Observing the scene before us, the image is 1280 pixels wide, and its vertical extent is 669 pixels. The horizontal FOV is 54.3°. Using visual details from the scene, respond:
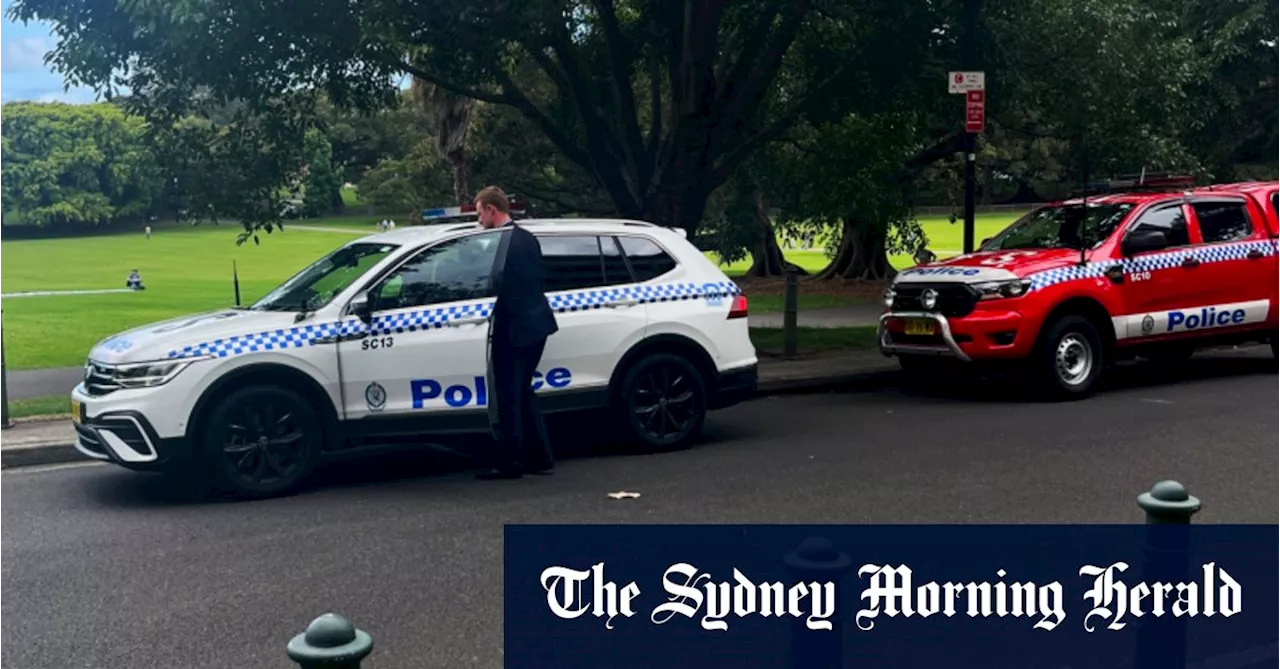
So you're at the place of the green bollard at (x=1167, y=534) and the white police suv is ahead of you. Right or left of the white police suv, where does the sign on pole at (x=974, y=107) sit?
right

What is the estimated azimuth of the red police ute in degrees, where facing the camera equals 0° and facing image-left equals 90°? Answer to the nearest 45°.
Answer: approximately 45°

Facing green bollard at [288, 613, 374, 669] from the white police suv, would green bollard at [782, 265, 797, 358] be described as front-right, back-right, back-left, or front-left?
back-left

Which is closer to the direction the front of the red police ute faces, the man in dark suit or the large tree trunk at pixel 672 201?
the man in dark suit

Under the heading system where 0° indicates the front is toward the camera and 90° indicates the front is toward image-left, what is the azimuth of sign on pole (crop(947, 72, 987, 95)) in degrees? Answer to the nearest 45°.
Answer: approximately 0°

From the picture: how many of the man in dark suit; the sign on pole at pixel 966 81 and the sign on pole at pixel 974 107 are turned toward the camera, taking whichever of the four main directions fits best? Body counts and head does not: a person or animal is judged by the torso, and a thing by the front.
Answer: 2

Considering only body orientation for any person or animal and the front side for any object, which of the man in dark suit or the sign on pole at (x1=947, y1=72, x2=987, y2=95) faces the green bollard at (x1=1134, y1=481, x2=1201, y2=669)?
the sign on pole

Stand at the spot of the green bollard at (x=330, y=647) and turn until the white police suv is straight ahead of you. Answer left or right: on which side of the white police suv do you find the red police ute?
right

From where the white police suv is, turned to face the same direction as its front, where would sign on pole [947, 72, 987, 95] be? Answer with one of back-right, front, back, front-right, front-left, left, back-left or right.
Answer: back

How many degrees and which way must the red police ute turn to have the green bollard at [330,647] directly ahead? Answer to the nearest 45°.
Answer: approximately 45° to its left
